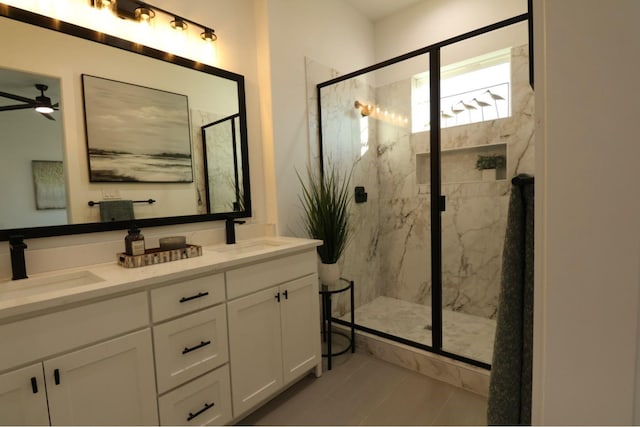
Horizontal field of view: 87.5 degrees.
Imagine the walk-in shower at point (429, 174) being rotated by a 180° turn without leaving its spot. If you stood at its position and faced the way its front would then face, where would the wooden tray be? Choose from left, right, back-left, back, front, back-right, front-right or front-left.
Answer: back

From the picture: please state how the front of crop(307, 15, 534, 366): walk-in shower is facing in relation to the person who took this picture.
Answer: facing the viewer and to the left of the viewer

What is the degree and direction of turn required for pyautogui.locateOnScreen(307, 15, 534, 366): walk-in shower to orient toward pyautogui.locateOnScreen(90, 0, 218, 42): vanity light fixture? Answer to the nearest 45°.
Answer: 0° — it already faces it

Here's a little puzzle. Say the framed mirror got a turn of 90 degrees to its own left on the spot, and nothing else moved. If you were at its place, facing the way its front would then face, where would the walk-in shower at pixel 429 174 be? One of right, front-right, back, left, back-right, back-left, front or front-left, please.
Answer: front-right

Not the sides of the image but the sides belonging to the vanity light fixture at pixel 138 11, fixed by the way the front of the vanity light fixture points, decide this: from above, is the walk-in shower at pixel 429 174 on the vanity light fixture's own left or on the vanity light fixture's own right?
on the vanity light fixture's own left

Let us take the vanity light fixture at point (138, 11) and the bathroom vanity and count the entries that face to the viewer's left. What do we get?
0

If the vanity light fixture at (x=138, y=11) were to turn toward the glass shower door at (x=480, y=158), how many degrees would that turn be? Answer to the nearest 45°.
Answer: approximately 45° to its left

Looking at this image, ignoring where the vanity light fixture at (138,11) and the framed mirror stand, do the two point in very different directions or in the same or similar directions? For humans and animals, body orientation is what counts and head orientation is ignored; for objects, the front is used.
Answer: same or similar directions

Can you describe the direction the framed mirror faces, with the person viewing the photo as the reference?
facing the viewer and to the right of the viewer

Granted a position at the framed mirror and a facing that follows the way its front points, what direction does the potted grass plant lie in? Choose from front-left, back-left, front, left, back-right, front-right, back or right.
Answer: front-left

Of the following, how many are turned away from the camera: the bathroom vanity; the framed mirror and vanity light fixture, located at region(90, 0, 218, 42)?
0
